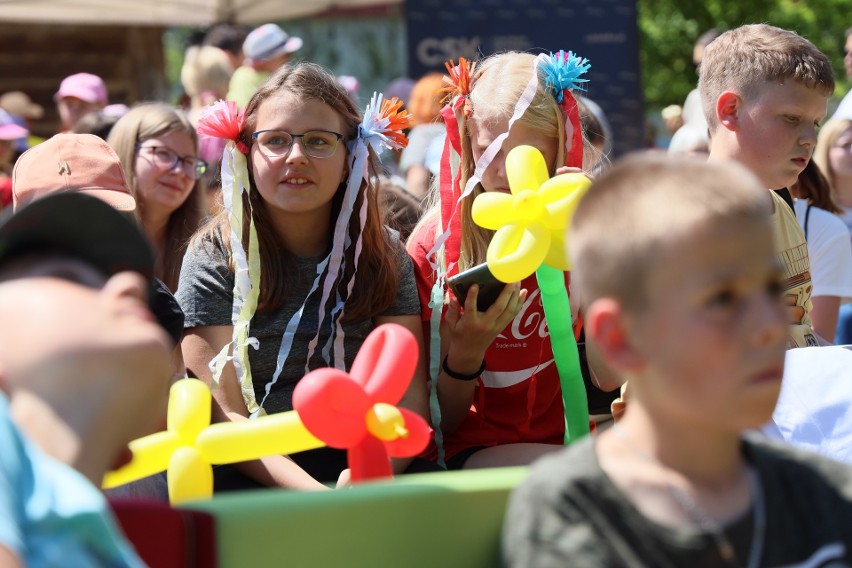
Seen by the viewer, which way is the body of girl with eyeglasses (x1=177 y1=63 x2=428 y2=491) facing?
toward the camera

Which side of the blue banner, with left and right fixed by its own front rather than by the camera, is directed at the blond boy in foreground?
front

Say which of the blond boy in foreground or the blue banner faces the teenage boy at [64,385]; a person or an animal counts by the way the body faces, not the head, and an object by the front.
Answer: the blue banner

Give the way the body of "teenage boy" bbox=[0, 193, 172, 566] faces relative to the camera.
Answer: to the viewer's right

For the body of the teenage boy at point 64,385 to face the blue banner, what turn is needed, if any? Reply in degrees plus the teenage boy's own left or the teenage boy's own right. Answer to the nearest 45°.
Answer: approximately 45° to the teenage boy's own left

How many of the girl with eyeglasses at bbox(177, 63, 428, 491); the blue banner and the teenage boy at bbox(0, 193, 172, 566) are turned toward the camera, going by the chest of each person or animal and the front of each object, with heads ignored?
2

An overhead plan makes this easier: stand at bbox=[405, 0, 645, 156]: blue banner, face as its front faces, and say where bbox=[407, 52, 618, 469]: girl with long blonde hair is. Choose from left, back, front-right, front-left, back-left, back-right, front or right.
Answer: front

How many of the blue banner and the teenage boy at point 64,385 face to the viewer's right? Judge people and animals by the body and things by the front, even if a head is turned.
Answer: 1

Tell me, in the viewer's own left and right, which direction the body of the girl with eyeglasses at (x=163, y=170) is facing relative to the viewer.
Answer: facing the viewer and to the right of the viewer

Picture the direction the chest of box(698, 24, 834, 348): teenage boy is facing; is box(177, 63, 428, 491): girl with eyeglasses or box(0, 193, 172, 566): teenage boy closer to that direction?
the teenage boy

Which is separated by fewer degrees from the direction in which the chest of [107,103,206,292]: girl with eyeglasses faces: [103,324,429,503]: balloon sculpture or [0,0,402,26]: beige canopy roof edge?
the balloon sculpture

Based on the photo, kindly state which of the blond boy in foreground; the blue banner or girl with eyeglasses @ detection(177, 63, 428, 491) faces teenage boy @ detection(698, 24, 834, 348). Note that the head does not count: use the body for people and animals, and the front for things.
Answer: the blue banner

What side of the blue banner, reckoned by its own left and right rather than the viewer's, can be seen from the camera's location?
front

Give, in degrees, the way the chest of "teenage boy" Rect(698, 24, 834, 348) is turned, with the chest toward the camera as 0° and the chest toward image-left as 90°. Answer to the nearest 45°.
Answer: approximately 315°

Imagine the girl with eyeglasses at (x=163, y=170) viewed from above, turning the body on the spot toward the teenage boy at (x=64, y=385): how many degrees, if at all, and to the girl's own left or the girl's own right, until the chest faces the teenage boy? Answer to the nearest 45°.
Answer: approximately 45° to the girl's own right

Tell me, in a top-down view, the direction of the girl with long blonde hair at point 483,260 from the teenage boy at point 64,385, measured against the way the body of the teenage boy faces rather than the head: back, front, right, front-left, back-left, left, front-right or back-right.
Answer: front-left

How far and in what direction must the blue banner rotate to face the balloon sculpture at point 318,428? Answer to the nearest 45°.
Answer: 0° — it already faces it

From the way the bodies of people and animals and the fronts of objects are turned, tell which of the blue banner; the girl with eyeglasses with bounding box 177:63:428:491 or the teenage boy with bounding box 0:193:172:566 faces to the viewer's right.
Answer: the teenage boy
